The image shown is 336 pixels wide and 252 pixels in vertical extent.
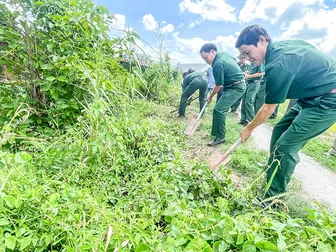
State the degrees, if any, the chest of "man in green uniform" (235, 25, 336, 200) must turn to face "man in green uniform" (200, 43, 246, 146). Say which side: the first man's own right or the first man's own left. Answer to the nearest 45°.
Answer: approximately 45° to the first man's own right

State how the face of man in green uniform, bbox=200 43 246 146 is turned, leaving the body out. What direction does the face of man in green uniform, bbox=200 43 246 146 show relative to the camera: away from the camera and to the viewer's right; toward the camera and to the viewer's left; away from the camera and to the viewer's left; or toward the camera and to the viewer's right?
toward the camera and to the viewer's left

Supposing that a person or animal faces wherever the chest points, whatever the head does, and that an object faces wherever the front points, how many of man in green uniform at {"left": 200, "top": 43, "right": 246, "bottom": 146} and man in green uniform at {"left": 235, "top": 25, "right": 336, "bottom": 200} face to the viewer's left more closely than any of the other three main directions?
2

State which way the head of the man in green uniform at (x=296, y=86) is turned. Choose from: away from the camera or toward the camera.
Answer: toward the camera

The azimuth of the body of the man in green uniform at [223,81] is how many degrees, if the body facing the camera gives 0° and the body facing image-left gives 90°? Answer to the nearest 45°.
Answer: approximately 90°

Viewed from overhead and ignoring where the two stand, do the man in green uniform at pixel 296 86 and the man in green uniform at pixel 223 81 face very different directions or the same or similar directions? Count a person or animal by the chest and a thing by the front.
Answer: same or similar directions

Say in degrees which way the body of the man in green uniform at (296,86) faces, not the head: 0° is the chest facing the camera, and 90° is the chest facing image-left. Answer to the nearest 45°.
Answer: approximately 90°
